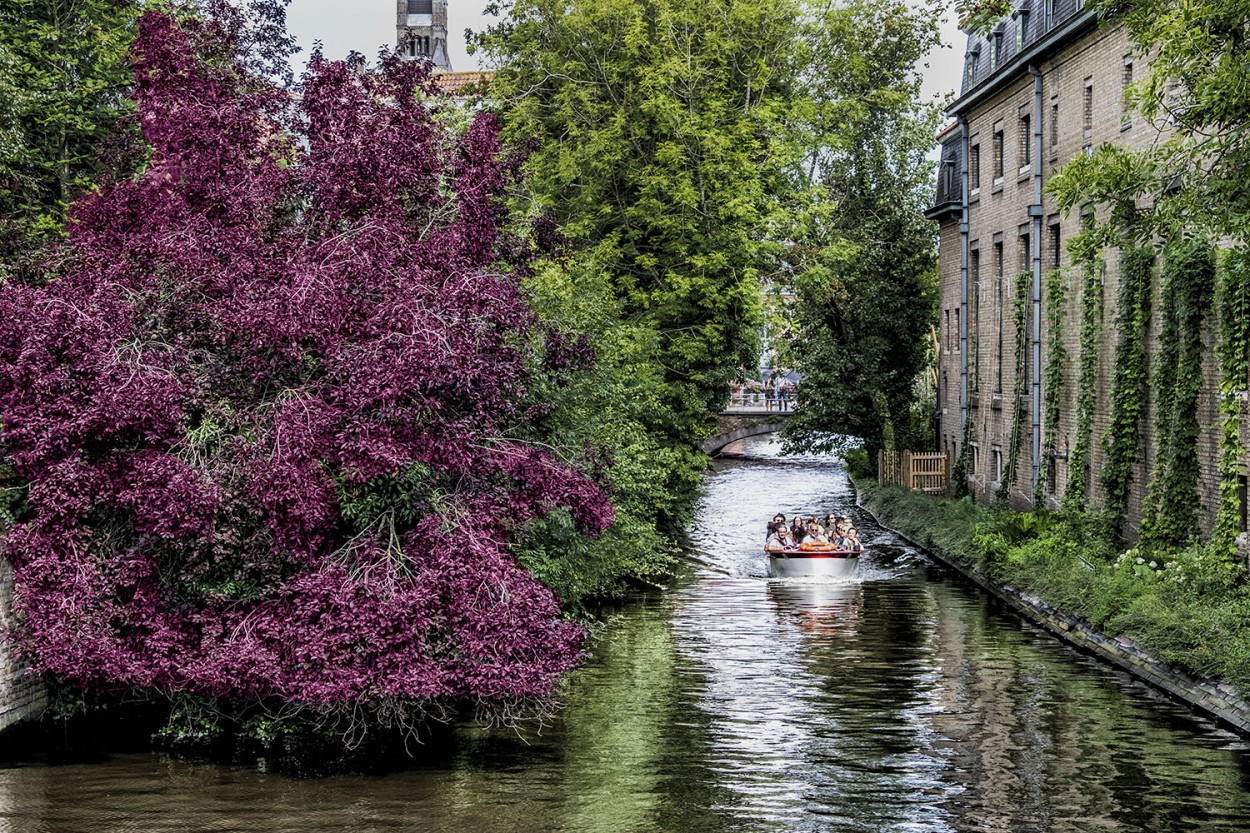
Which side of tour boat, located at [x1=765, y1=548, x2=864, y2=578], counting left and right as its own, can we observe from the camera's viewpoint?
front

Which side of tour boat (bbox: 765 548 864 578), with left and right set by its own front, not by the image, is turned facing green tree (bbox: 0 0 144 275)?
right

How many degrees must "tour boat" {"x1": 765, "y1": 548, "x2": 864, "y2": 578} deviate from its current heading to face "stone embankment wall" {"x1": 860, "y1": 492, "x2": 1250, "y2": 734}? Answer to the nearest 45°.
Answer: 0° — it already faces it

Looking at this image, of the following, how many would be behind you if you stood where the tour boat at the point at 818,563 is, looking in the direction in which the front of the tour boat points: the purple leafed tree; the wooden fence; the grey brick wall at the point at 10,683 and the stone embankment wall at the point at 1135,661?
1

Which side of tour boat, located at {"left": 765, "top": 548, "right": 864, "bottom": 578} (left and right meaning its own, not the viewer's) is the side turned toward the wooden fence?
back

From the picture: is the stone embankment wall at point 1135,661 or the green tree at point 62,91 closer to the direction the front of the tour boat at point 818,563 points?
the stone embankment wall

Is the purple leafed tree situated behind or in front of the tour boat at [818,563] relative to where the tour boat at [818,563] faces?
in front

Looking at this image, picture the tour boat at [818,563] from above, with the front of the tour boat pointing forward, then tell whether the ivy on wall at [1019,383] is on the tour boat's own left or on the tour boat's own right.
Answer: on the tour boat's own left

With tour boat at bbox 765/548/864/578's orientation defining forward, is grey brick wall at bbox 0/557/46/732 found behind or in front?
in front

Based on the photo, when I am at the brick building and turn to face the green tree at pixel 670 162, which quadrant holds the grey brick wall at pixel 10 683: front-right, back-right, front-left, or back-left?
front-left

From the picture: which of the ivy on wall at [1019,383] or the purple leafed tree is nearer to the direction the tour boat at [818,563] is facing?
the purple leafed tree

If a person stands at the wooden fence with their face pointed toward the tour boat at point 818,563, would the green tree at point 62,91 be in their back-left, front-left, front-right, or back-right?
front-right
